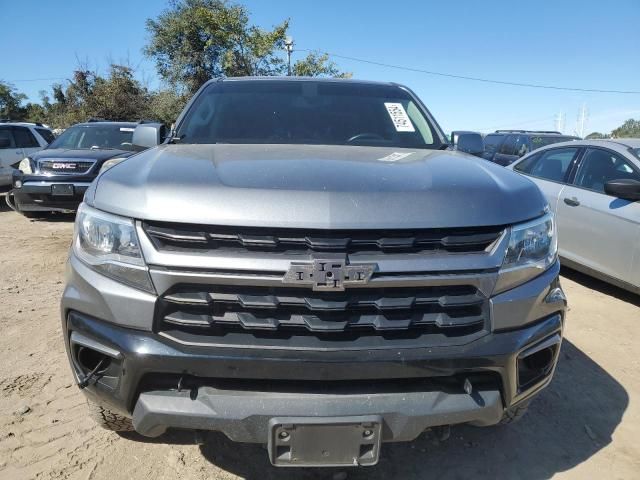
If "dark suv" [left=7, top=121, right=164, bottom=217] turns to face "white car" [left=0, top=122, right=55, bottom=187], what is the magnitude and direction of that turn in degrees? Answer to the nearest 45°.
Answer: approximately 135° to its right

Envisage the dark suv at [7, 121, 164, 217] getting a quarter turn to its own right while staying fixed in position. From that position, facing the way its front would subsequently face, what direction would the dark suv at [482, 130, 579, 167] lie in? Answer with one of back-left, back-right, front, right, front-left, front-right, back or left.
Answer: back-right

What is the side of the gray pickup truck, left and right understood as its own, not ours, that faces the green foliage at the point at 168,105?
back

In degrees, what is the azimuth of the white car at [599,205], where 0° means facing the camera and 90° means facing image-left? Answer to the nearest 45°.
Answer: approximately 315°

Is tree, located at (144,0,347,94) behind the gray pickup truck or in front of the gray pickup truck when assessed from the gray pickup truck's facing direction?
behind

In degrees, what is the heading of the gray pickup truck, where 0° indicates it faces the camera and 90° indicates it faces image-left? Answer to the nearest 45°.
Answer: approximately 0°

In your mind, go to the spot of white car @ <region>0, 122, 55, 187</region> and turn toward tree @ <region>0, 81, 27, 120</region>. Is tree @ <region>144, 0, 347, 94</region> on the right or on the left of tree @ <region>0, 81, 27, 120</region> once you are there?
right

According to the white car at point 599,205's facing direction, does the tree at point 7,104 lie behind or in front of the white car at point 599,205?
behind

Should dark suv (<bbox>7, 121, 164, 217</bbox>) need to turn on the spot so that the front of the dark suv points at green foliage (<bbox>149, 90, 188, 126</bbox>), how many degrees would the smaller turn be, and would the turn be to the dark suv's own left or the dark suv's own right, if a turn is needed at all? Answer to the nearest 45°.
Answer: approximately 135° to the dark suv's own right

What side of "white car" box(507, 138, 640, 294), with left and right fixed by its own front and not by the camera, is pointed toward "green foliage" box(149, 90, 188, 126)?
back

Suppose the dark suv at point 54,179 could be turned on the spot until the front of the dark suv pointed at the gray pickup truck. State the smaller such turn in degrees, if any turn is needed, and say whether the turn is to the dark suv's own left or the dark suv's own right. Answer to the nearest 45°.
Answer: approximately 45° to the dark suv's own left

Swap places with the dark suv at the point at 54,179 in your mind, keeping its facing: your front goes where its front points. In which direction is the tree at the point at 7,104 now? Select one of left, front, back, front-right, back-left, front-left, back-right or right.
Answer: back-right
